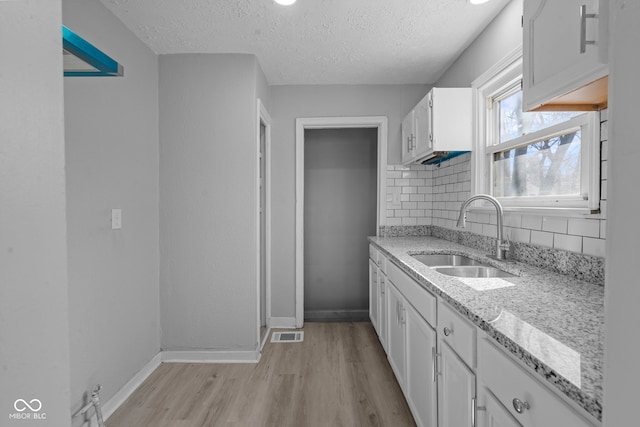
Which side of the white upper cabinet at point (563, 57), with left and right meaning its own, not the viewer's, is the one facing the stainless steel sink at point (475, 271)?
right

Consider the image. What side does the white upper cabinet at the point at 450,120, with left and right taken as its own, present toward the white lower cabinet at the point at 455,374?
left

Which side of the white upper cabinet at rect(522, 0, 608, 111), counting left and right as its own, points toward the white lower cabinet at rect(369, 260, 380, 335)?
right

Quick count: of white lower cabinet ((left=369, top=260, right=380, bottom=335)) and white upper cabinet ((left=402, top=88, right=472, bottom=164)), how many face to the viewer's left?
2

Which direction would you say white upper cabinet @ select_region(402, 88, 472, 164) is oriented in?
to the viewer's left

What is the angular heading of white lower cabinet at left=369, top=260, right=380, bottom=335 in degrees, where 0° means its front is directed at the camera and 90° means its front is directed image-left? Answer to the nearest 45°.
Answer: approximately 90°

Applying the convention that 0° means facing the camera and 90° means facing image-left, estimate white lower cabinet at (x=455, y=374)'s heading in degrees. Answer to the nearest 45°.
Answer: approximately 45°
